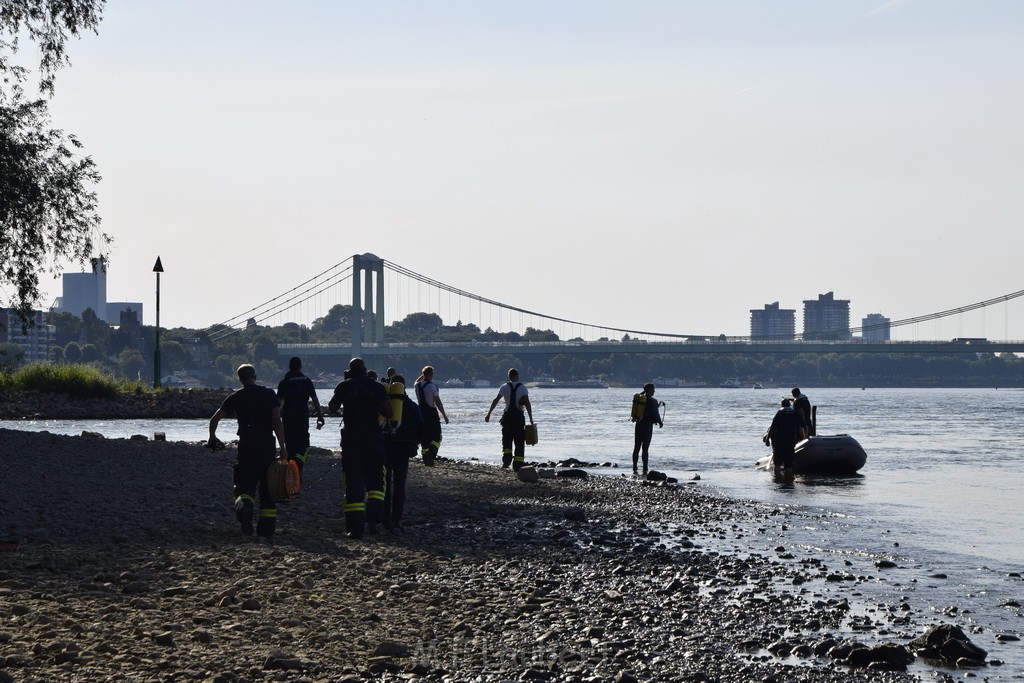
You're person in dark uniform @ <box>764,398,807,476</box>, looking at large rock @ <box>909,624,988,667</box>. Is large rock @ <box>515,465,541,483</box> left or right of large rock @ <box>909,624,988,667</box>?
right

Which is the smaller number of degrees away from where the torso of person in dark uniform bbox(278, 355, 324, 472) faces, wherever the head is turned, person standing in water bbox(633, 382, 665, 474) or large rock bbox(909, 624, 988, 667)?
the person standing in water

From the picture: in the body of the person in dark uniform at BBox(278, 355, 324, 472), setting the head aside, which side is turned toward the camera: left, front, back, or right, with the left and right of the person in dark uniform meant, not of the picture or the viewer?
back

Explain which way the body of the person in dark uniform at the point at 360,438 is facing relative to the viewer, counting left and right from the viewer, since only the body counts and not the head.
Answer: facing away from the viewer

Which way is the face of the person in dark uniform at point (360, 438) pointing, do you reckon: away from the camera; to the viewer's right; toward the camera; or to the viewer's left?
away from the camera

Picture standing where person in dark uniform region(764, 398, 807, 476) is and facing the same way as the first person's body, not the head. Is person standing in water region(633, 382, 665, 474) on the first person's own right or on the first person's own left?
on the first person's own left

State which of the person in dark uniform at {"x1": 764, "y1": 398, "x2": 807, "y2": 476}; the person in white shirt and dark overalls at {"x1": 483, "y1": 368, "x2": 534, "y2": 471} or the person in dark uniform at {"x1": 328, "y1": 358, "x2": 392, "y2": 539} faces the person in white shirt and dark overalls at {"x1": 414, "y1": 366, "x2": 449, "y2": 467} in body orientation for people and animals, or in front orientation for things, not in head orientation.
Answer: the person in dark uniform at {"x1": 328, "y1": 358, "x2": 392, "y2": 539}

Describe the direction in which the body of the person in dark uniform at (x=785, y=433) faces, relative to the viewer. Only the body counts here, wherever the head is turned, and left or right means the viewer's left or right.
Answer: facing away from the viewer

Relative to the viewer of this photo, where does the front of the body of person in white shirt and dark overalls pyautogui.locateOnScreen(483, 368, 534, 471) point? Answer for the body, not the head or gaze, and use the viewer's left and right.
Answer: facing away from the viewer

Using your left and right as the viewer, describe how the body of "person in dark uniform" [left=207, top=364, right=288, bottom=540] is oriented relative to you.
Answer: facing away from the viewer
